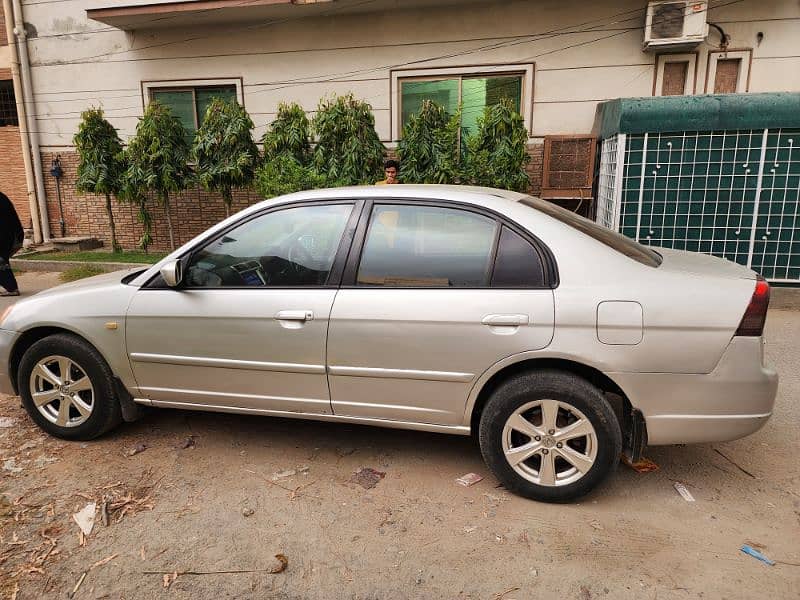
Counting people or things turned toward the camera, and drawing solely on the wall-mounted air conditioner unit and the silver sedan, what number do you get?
1

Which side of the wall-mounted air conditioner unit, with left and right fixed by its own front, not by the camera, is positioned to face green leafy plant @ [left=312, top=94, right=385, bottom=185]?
right

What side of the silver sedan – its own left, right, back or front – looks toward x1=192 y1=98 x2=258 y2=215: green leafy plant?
right

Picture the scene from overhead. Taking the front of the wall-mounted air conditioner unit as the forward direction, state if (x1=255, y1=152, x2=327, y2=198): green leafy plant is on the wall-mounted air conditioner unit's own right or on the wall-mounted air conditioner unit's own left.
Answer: on the wall-mounted air conditioner unit's own right

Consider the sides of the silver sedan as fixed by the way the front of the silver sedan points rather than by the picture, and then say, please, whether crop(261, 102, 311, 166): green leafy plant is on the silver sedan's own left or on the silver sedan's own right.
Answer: on the silver sedan's own right

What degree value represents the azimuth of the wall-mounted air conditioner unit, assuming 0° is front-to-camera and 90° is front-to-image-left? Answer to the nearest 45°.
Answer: approximately 0°

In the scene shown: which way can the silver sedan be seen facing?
to the viewer's left

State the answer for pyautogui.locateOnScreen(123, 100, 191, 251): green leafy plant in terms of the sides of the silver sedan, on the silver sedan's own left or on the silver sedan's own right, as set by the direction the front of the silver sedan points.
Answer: on the silver sedan's own right

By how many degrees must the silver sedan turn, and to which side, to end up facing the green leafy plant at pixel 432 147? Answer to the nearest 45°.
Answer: approximately 90° to its right

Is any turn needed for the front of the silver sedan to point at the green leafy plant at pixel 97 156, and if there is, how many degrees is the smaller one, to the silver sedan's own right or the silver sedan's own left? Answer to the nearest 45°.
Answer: approximately 45° to the silver sedan's own right

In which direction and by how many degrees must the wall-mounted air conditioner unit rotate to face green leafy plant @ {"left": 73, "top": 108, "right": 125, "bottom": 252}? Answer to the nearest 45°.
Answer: approximately 90° to its right
